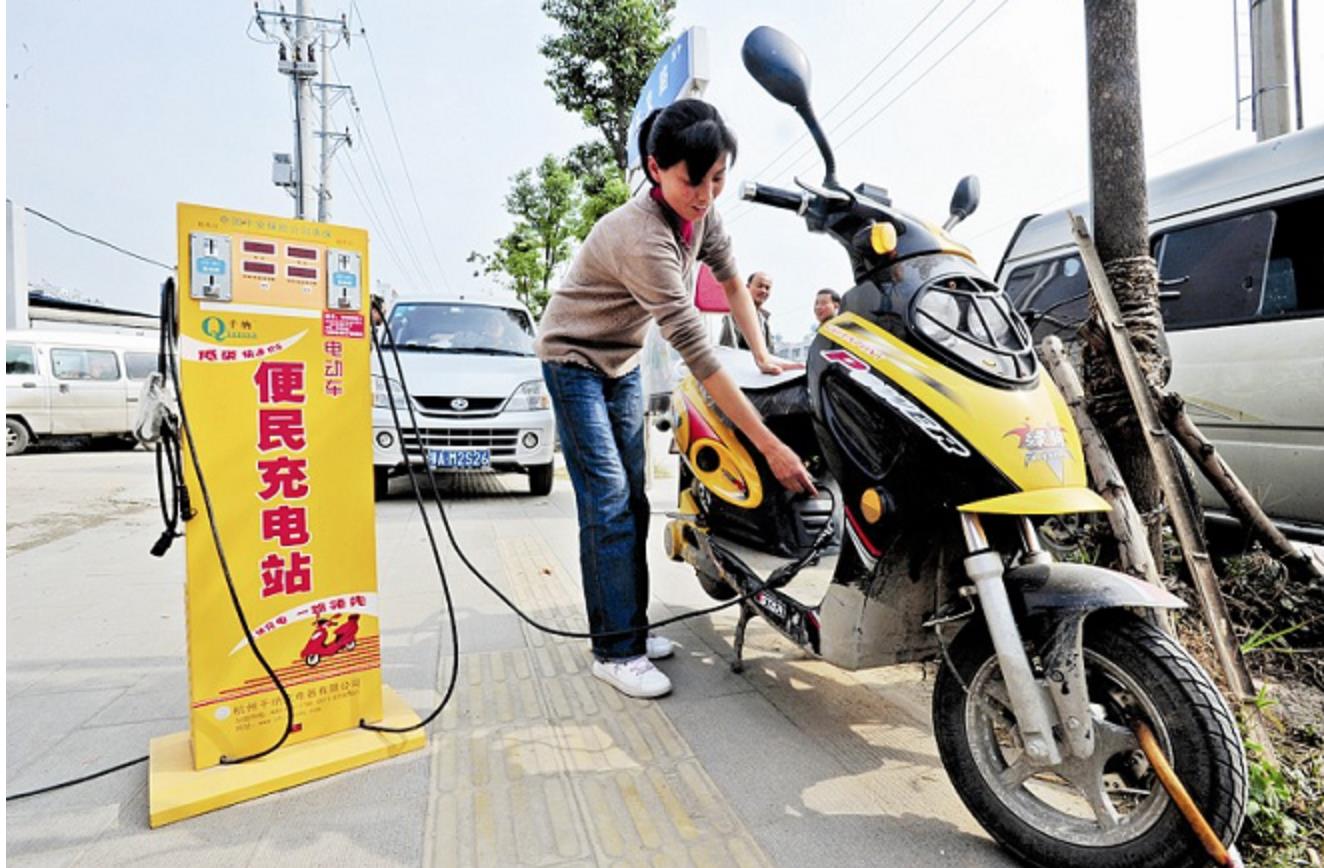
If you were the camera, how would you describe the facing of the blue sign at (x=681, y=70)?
facing the viewer and to the left of the viewer

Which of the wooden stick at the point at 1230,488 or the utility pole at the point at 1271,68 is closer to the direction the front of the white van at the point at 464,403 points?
the wooden stick

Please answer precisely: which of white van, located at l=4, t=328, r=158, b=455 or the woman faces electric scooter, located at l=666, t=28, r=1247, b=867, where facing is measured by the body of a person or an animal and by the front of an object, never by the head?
the woman

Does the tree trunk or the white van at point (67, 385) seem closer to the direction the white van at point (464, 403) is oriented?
the tree trunk

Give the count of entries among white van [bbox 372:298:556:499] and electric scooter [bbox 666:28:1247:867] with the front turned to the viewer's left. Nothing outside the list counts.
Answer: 0

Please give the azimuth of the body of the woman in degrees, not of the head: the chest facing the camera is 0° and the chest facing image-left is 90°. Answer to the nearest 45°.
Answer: approximately 315°

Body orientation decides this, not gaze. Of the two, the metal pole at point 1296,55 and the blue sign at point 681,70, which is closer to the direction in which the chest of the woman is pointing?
the metal pole

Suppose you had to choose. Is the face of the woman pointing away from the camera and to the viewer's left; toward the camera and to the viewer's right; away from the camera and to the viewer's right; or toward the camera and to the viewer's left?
toward the camera and to the viewer's right

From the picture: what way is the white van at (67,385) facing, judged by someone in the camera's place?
facing to the left of the viewer

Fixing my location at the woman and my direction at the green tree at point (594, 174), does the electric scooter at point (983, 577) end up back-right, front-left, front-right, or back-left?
back-right

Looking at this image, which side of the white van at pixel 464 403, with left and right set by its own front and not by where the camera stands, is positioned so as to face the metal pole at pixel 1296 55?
left
